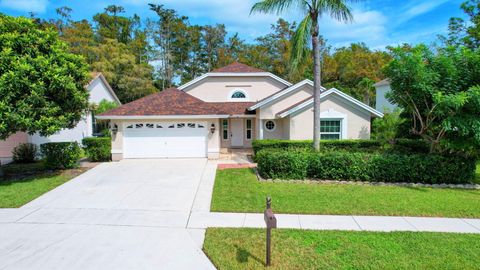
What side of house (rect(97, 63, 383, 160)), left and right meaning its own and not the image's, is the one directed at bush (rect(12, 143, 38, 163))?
right

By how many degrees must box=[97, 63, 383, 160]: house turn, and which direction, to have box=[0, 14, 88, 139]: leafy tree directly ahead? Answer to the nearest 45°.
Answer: approximately 45° to its right

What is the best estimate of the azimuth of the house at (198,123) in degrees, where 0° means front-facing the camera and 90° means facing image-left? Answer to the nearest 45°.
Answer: approximately 0°

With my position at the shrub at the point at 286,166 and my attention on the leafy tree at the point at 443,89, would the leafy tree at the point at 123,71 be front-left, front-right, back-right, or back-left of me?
back-left

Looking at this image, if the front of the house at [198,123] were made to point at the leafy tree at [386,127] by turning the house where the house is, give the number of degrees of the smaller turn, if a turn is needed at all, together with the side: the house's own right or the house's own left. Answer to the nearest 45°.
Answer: approximately 90° to the house's own left

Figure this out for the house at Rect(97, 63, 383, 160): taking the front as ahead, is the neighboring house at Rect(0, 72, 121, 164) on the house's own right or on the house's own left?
on the house's own right

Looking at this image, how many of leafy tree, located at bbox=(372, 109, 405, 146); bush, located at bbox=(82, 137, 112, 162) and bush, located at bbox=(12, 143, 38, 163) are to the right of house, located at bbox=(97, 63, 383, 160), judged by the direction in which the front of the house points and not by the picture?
2

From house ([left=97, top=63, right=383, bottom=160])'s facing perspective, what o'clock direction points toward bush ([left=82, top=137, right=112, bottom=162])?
The bush is roughly at 3 o'clock from the house.

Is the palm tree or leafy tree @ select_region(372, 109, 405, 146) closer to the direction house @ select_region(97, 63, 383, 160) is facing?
the palm tree
